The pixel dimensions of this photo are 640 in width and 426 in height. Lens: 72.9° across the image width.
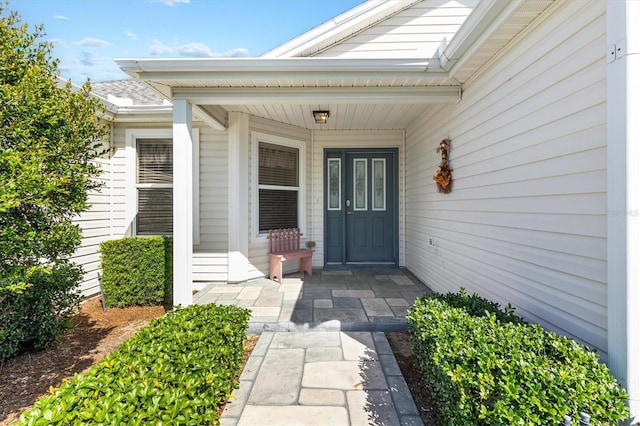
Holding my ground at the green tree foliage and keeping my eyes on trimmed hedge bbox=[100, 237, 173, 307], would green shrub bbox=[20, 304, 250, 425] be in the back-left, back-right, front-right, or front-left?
back-right

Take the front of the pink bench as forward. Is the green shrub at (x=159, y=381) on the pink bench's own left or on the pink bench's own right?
on the pink bench's own right

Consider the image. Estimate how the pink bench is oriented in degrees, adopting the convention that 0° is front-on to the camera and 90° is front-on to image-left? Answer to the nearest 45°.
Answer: approximately 315°

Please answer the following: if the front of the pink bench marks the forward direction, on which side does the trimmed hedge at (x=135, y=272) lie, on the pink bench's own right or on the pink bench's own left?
on the pink bench's own right

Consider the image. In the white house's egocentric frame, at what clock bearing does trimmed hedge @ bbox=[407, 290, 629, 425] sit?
The trimmed hedge is roughly at 12 o'clock from the white house.

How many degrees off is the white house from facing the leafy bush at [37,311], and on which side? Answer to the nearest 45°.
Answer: approximately 90° to its right

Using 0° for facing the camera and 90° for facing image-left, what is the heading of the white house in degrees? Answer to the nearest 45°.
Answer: approximately 0°
